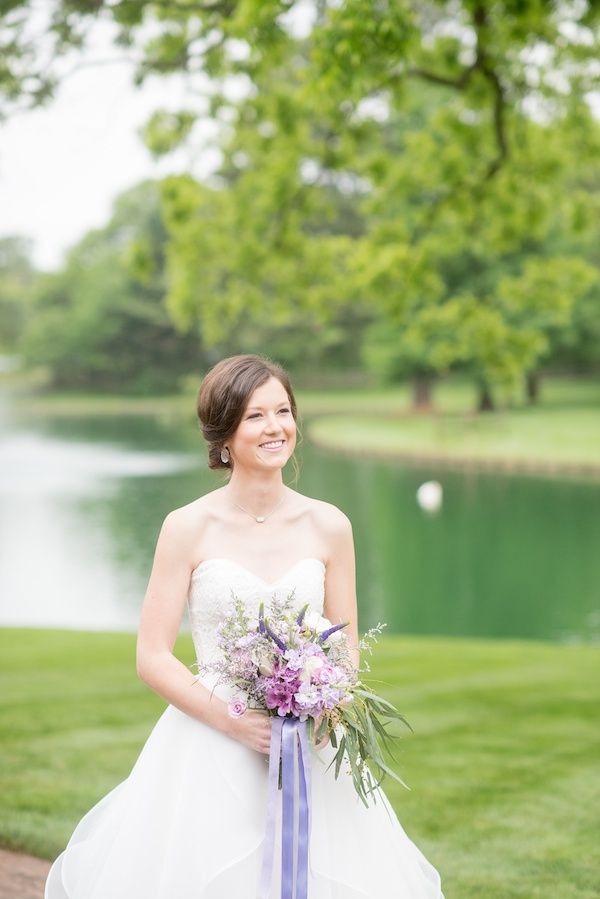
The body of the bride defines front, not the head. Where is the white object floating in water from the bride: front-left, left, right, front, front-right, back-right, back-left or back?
back

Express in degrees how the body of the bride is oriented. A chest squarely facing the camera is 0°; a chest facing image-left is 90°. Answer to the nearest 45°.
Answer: approximately 0°

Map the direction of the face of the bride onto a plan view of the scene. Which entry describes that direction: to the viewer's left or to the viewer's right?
to the viewer's right

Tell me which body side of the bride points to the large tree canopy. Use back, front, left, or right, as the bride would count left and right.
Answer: back
